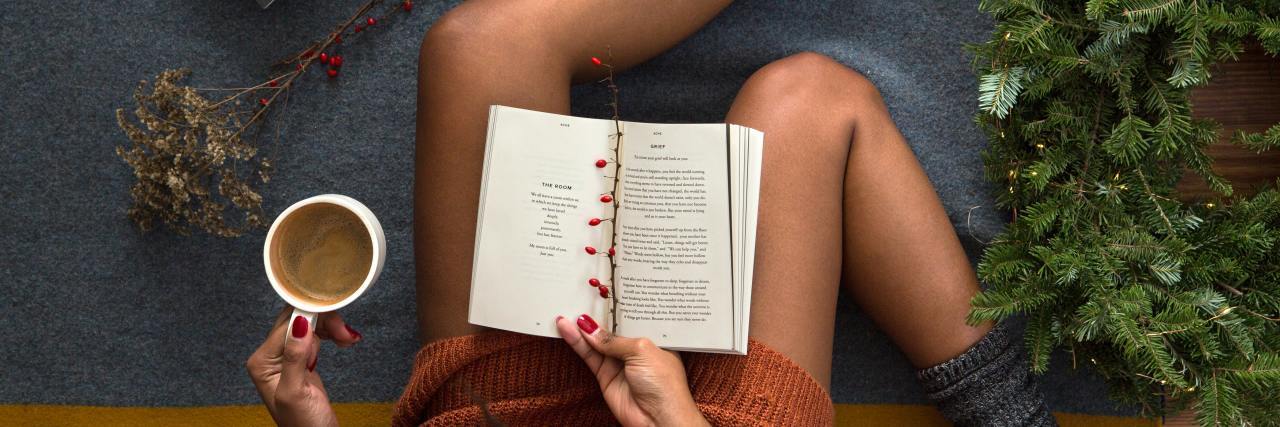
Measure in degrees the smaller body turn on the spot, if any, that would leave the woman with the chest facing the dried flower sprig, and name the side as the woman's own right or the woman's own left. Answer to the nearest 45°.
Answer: approximately 90° to the woman's own left

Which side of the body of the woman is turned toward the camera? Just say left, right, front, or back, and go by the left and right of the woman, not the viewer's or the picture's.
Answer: back
